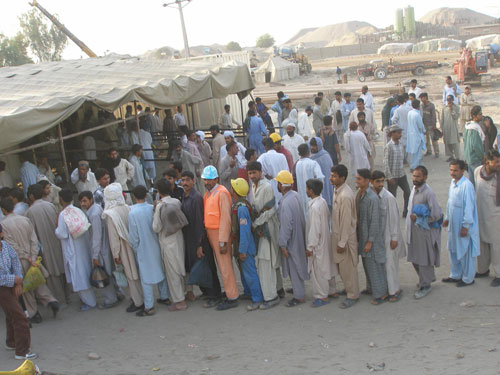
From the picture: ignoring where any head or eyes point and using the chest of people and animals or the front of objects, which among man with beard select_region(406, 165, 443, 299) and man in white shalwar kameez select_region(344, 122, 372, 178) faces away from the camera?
the man in white shalwar kameez

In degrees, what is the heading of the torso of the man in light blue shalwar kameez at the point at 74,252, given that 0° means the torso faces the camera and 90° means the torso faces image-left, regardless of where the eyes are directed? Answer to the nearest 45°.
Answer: approximately 135°

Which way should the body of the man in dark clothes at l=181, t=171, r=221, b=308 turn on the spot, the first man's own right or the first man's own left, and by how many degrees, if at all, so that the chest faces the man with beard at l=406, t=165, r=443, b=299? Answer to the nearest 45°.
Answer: approximately 135° to the first man's own left

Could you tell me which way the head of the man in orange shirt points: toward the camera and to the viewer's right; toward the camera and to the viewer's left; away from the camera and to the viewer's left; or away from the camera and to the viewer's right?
toward the camera and to the viewer's left

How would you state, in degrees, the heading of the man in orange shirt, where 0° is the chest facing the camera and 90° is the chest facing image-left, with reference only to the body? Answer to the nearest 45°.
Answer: approximately 45°

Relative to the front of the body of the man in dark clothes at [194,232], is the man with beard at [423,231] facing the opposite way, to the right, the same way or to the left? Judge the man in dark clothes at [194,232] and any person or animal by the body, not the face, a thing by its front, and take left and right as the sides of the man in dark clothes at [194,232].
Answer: the same way

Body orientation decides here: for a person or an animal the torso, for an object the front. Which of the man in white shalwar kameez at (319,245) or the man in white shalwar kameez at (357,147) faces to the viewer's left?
the man in white shalwar kameez at (319,245)

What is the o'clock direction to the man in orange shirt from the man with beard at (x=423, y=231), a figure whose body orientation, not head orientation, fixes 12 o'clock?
The man in orange shirt is roughly at 1 o'clock from the man with beard.

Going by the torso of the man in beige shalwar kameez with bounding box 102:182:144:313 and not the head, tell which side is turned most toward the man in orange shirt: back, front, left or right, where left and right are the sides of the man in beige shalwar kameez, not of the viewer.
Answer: back

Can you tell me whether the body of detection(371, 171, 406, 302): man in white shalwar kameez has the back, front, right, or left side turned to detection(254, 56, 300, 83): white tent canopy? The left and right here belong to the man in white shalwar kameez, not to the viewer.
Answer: right

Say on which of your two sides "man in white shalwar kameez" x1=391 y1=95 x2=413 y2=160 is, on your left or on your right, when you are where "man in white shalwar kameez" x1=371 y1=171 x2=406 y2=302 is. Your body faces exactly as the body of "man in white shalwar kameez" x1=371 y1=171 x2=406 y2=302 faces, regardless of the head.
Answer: on your right

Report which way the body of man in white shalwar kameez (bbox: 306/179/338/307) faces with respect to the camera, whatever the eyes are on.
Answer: to the viewer's left

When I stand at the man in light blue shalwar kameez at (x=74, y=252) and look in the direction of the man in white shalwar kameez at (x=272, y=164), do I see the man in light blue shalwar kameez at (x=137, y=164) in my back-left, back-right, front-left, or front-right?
front-left

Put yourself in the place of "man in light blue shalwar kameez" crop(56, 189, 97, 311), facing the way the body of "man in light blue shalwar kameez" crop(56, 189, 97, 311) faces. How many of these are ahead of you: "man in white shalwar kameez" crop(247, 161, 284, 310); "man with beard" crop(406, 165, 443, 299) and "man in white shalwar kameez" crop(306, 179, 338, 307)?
0

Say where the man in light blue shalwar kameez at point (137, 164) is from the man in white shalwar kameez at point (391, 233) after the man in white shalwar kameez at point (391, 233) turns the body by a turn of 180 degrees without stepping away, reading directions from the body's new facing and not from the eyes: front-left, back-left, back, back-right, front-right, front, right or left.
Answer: back-left
